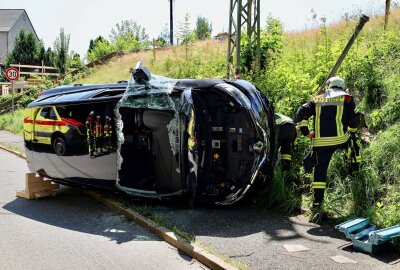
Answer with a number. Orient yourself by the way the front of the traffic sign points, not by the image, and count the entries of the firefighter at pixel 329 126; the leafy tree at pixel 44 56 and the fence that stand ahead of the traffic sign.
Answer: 1

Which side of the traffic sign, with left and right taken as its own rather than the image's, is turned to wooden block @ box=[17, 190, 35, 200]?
front

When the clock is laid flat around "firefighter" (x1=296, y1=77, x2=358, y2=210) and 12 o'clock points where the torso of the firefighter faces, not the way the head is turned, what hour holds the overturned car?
The overturned car is roughly at 9 o'clock from the firefighter.

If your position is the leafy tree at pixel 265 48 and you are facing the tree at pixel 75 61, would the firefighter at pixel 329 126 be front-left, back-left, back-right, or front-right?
back-left

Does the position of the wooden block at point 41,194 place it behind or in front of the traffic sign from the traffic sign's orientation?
in front

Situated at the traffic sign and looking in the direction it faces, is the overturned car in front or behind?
in front

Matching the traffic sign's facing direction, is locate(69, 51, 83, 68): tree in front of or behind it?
behind

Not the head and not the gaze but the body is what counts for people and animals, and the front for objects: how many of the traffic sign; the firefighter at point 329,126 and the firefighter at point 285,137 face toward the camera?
1

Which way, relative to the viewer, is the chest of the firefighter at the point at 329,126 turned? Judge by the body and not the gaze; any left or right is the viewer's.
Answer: facing away from the viewer

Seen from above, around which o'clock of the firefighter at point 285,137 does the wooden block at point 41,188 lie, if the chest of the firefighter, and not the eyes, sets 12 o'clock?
The wooden block is roughly at 12 o'clock from the firefighter.

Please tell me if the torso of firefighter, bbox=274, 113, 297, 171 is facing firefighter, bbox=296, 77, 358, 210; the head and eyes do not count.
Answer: no

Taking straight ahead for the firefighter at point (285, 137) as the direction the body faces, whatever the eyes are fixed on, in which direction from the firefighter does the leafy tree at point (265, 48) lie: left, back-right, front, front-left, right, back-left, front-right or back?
right

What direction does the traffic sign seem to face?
toward the camera
